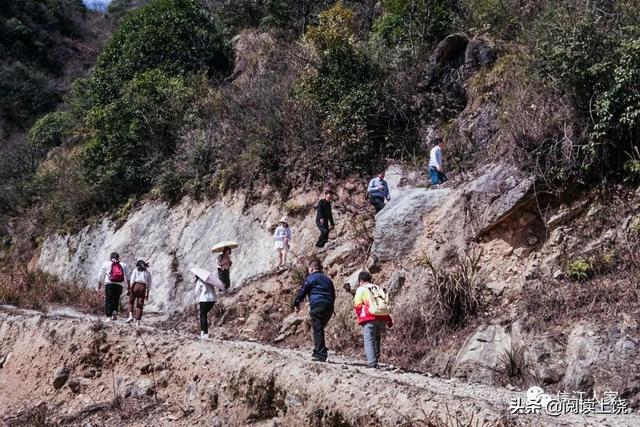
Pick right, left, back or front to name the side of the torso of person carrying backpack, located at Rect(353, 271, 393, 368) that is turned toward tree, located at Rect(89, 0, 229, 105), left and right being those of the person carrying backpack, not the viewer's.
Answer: front

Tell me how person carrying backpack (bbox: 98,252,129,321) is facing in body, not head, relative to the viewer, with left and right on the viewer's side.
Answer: facing away from the viewer

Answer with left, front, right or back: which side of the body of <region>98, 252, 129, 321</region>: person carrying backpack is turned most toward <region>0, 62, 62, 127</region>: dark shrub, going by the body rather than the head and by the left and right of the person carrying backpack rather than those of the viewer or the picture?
front

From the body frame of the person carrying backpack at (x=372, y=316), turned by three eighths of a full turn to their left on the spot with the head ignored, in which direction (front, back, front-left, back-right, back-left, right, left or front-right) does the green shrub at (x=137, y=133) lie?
back-right

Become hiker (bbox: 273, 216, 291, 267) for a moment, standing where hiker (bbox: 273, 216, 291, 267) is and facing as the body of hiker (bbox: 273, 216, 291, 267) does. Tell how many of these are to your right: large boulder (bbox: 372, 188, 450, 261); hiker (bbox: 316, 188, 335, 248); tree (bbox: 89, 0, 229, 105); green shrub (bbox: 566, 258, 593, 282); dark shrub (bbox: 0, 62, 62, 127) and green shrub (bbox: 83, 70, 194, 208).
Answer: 3

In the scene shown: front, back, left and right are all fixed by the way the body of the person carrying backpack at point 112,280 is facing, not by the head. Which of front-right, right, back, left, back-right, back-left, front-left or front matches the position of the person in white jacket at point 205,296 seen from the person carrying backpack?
back-right
